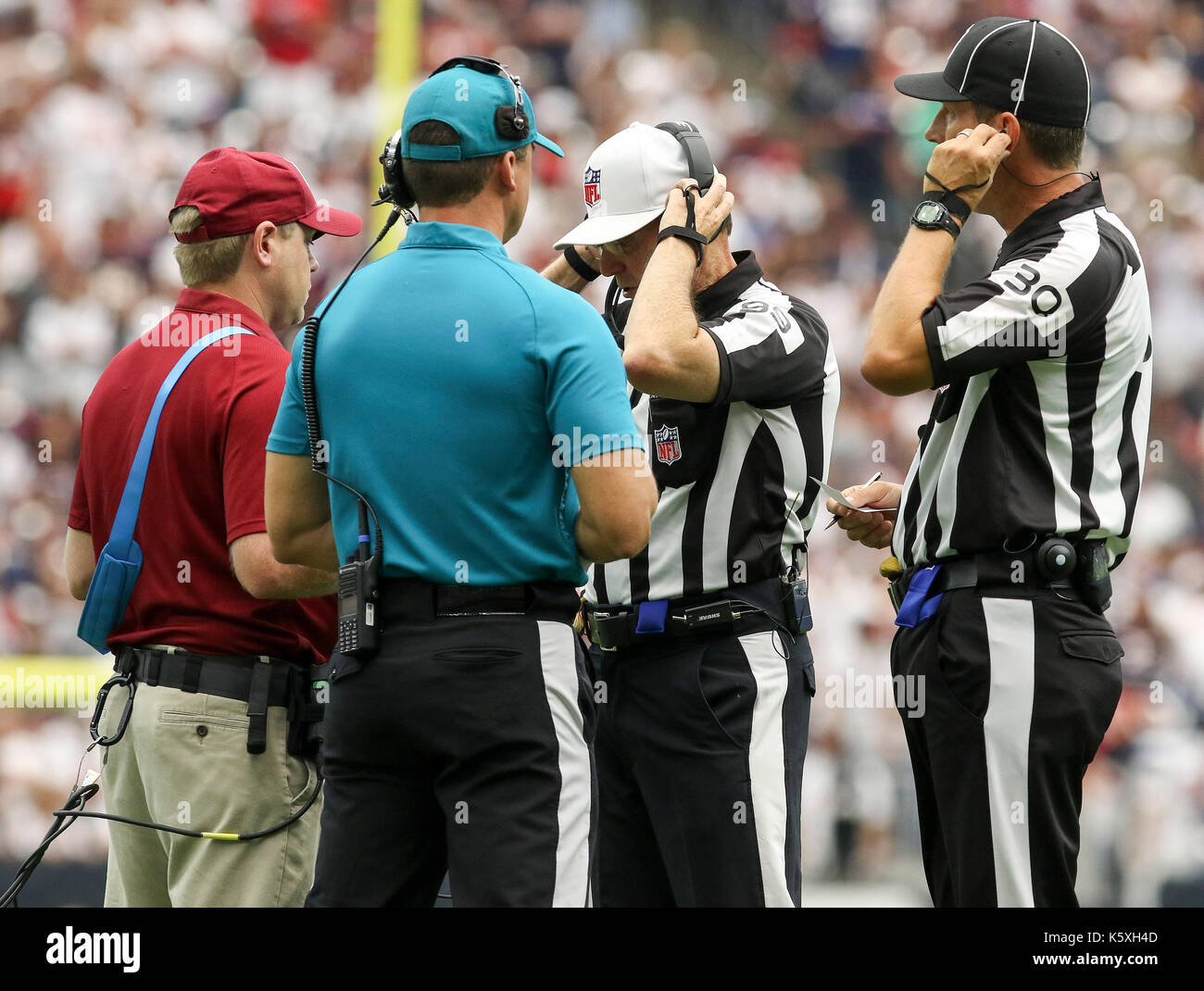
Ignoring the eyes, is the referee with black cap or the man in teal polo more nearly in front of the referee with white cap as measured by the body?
the man in teal polo

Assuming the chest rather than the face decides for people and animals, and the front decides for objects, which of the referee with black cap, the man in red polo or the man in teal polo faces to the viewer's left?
the referee with black cap

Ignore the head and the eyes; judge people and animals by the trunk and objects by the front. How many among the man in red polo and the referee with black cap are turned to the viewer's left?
1

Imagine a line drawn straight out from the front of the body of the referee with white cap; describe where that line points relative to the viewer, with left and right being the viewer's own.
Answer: facing the viewer and to the left of the viewer

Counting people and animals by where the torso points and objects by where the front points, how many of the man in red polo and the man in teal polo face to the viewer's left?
0

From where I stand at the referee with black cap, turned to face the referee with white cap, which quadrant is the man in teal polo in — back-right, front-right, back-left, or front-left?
front-left

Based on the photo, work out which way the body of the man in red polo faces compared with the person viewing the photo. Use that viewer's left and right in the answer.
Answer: facing away from the viewer and to the right of the viewer

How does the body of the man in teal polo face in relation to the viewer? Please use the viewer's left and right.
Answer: facing away from the viewer and to the right of the viewer

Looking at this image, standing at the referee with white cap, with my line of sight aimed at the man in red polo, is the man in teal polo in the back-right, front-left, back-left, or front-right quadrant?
front-left

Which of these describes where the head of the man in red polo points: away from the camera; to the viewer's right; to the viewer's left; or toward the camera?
to the viewer's right

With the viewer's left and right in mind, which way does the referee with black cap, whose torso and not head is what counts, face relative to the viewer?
facing to the left of the viewer

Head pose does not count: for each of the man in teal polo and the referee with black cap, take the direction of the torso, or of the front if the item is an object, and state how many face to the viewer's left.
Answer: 1

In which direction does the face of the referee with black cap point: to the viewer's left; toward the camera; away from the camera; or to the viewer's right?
to the viewer's left

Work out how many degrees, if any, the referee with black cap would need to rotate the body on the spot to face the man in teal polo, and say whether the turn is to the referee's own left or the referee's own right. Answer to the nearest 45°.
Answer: approximately 45° to the referee's own left

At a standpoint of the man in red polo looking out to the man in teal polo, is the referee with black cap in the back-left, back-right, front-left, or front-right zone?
front-left

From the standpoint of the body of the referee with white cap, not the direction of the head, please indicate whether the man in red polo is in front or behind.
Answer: in front

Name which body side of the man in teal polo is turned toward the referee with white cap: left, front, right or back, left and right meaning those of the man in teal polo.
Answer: front

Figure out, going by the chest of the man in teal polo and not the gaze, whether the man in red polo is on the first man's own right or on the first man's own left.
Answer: on the first man's own left
